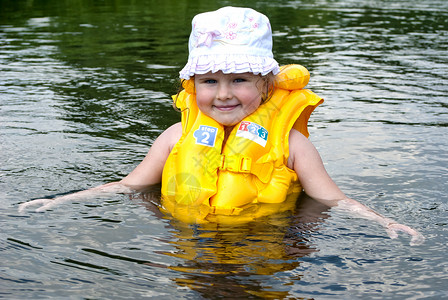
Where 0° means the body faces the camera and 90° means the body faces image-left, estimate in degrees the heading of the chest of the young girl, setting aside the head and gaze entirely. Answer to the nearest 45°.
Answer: approximately 0°
